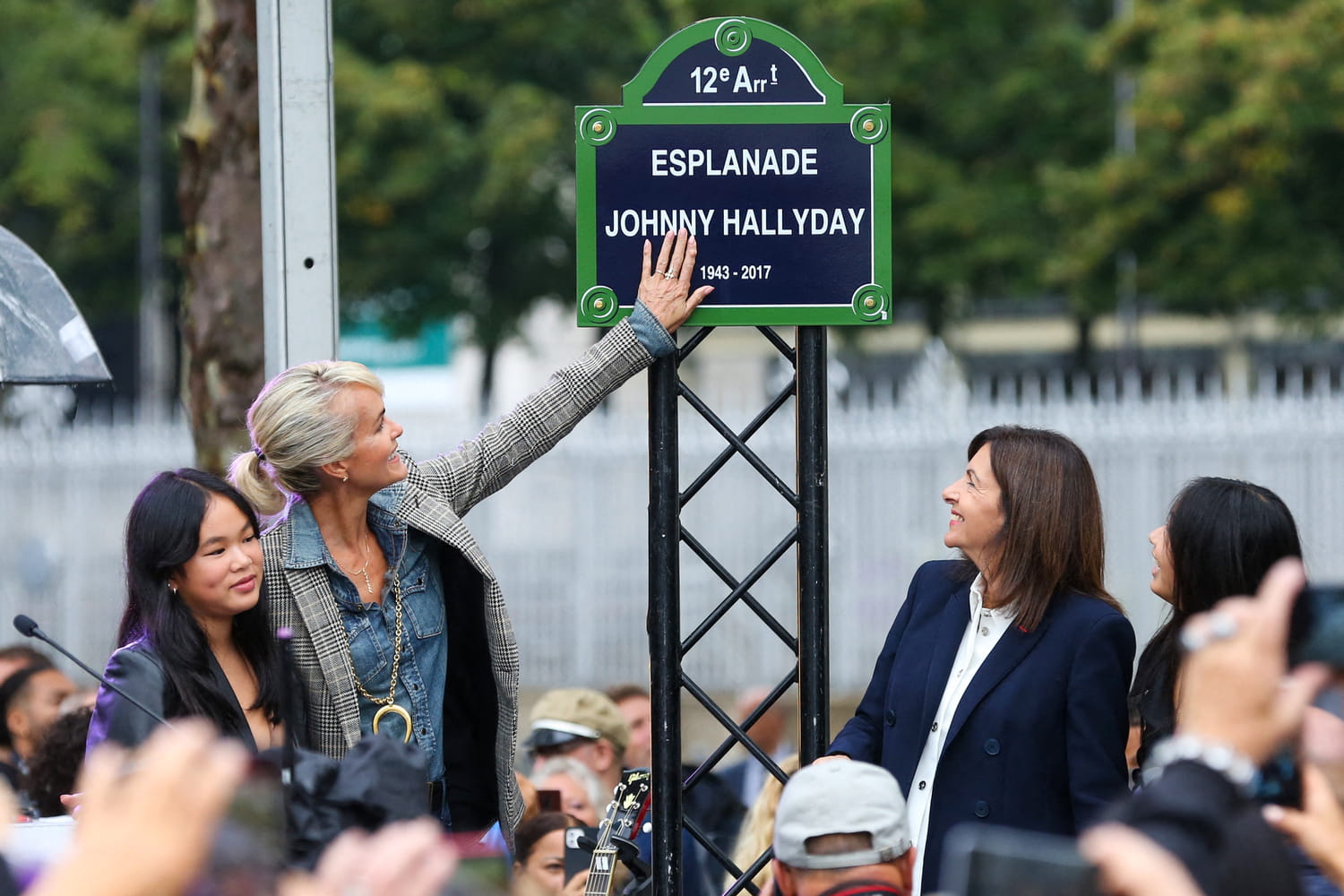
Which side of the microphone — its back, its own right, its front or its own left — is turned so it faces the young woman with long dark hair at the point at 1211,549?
back

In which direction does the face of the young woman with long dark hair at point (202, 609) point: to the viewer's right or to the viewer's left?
to the viewer's right

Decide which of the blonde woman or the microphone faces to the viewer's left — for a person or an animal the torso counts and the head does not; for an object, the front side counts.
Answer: the microphone

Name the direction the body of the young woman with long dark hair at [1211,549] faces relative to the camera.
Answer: to the viewer's left

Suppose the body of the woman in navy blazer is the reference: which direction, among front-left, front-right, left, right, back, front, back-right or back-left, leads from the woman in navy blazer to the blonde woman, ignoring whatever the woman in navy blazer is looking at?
front-right

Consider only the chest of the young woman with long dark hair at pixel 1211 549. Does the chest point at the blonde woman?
yes

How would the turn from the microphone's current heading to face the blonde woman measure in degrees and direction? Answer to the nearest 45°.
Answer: approximately 135° to its right

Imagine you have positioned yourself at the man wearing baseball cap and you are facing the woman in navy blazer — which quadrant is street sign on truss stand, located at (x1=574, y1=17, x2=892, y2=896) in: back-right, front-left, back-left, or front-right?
front-left

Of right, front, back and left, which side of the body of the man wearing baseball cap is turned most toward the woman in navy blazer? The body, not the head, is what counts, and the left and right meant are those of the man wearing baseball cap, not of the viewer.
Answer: front

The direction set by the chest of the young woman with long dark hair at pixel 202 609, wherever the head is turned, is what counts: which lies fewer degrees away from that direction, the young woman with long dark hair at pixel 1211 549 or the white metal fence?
the young woman with long dark hair

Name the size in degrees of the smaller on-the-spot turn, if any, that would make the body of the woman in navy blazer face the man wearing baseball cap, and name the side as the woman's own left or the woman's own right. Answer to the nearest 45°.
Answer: approximately 45° to the woman's own left

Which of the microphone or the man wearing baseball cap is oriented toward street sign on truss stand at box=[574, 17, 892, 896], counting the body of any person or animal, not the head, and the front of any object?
the man wearing baseball cap

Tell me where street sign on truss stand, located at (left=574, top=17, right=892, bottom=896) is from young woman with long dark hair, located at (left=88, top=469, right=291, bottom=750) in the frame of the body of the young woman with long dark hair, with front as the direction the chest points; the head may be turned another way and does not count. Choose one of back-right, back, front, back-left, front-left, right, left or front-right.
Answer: front-left

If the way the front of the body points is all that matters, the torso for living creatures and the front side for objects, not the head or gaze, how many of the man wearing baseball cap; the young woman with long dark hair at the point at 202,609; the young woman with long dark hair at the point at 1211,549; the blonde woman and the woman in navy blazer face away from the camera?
1

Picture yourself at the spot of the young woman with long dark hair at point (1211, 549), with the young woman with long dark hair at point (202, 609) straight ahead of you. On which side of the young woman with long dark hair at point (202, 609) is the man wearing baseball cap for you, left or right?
left

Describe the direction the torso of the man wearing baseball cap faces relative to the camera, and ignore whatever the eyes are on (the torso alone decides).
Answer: away from the camera
